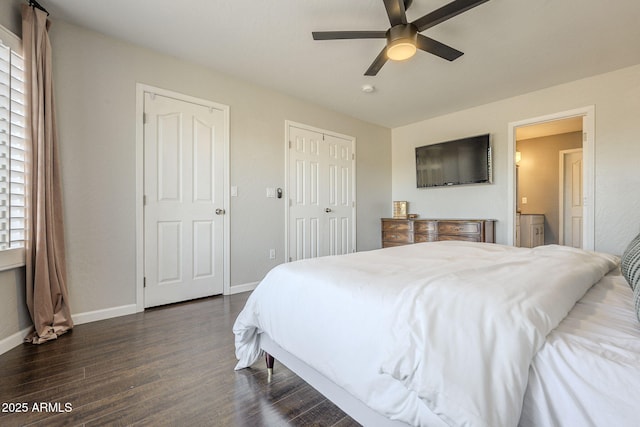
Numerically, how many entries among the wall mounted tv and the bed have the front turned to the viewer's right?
0

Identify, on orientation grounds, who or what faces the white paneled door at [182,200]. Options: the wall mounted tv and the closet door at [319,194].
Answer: the wall mounted tv

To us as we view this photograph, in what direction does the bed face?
facing away from the viewer and to the left of the viewer

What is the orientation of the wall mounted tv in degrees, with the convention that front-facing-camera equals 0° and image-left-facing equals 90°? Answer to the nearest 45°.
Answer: approximately 45°

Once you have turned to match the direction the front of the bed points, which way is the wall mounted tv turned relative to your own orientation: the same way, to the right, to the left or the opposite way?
to the left

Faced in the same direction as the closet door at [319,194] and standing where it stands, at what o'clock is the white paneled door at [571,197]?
The white paneled door is roughly at 10 o'clock from the closet door.

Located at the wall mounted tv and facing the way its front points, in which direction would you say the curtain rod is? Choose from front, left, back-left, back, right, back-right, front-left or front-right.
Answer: front

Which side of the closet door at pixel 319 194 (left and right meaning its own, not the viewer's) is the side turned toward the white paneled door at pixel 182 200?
right

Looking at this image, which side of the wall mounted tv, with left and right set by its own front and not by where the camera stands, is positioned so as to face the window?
front

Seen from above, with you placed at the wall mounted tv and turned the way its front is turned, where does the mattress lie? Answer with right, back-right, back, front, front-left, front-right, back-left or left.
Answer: front-left

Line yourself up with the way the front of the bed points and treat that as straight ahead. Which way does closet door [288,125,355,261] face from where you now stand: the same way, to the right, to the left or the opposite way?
the opposite way

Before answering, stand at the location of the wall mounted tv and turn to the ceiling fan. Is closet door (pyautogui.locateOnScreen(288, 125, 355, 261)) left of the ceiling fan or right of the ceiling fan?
right

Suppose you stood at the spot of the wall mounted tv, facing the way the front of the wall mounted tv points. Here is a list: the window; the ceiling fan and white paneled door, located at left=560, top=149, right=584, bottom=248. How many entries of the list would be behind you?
1

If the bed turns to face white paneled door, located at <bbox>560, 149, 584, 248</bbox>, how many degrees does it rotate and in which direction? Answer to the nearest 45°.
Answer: approximately 45° to its right

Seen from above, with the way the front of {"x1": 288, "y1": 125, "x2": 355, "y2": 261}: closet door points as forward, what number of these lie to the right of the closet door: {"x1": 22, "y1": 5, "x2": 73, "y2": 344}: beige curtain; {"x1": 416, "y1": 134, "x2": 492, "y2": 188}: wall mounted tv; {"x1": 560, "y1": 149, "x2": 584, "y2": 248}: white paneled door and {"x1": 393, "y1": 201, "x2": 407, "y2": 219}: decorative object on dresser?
1

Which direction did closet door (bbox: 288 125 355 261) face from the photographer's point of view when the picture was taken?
facing the viewer and to the right of the viewer

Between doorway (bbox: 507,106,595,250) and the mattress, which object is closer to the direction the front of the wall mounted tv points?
the mattress

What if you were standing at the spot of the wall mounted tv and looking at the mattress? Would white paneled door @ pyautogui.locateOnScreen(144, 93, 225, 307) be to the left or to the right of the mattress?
right

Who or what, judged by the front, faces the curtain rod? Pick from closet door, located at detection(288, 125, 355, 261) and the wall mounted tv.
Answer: the wall mounted tv
